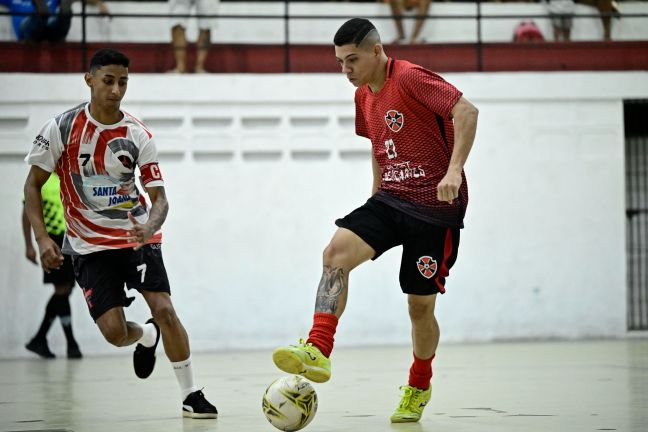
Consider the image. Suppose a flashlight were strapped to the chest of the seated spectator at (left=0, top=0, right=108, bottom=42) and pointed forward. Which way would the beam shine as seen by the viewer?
toward the camera

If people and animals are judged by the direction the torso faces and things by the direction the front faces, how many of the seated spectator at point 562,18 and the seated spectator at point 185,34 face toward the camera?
2

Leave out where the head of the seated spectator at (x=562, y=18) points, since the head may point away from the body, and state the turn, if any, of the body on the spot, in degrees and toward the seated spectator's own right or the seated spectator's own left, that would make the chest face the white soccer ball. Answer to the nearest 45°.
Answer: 0° — they already face it

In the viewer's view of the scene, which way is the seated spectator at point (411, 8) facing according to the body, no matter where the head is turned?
toward the camera

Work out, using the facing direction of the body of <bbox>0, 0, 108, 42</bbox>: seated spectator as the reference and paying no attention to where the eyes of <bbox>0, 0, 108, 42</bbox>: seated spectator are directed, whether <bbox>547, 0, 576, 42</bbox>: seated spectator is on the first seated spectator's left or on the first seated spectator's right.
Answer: on the first seated spectator's left

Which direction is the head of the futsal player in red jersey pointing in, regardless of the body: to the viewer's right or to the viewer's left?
to the viewer's left

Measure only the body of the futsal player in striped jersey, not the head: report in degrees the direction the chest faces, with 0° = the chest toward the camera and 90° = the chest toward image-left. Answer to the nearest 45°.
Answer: approximately 315°

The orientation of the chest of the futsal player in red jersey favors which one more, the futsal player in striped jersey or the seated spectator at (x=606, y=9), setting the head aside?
the futsal player in striped jersey

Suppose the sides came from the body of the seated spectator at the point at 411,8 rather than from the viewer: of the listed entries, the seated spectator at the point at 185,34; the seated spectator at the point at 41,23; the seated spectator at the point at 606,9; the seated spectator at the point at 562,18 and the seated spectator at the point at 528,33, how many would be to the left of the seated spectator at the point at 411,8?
3

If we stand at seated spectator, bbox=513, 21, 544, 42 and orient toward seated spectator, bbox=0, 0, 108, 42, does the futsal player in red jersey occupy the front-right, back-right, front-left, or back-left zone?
front-left

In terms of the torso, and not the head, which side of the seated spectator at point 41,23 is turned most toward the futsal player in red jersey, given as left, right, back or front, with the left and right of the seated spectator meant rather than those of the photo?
front

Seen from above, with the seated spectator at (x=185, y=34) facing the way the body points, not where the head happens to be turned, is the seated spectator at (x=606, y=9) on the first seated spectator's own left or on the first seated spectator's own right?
on the first seated spectator's own left

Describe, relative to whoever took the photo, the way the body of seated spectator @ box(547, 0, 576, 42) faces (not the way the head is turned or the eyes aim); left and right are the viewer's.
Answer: facing the viewer

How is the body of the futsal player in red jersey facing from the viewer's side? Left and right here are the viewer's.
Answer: facing the viewer and to the left of the viewer

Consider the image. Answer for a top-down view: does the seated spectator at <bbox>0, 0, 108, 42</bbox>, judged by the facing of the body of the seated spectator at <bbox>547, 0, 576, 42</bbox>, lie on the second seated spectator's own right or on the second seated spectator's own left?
on the second seated spectator's own right
